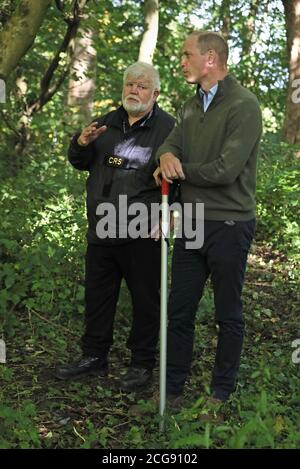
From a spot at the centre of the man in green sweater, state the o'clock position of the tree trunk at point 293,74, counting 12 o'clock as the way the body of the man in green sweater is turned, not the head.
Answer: The tree trunk is roughly at 5 o'clock from the man in green sweater.

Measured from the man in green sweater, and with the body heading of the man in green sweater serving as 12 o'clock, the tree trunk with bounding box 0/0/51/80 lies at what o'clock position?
The tree trunk is roughly at 3 o'clock from the man in green sweater.

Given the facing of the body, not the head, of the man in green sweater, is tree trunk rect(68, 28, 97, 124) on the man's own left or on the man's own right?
on the man's own right

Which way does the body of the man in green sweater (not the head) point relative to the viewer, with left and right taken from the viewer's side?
facing the viewer and to the left of the viewer

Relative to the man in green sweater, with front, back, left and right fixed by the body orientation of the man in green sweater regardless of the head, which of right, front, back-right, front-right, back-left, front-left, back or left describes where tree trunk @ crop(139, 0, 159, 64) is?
back-right

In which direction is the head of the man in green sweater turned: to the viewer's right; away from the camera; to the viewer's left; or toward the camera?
to the viewer's left

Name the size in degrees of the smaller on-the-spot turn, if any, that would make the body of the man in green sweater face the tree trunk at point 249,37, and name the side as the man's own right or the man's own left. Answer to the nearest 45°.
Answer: approximately 135° to the man's own right

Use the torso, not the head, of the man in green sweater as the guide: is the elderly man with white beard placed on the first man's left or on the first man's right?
on the first man's right
